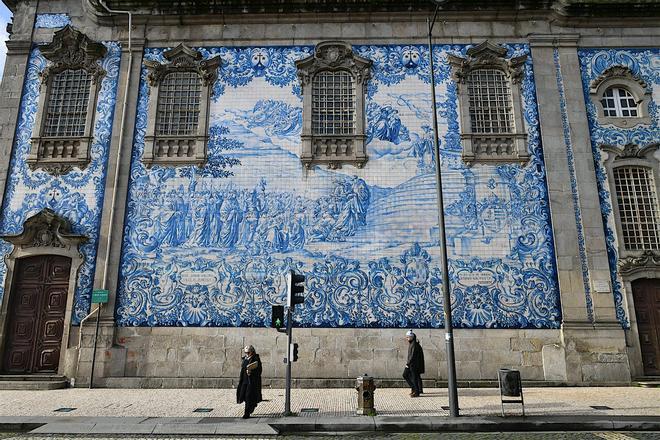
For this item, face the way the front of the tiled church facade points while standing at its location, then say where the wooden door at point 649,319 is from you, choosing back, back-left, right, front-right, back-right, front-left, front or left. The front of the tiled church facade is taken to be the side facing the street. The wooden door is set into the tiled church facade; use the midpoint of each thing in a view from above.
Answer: left

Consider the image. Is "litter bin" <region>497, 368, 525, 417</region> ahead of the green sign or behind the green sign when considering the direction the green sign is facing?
ahead

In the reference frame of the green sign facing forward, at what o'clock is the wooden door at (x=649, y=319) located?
The wooden door is roughly at 10 o'clock from the green sign.

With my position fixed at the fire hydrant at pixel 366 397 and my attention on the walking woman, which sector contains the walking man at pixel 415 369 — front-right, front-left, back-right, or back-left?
back-right

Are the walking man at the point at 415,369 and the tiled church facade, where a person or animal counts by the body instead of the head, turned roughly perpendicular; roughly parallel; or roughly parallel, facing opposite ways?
roughly perpendicular

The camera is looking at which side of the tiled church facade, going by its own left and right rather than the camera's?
front
